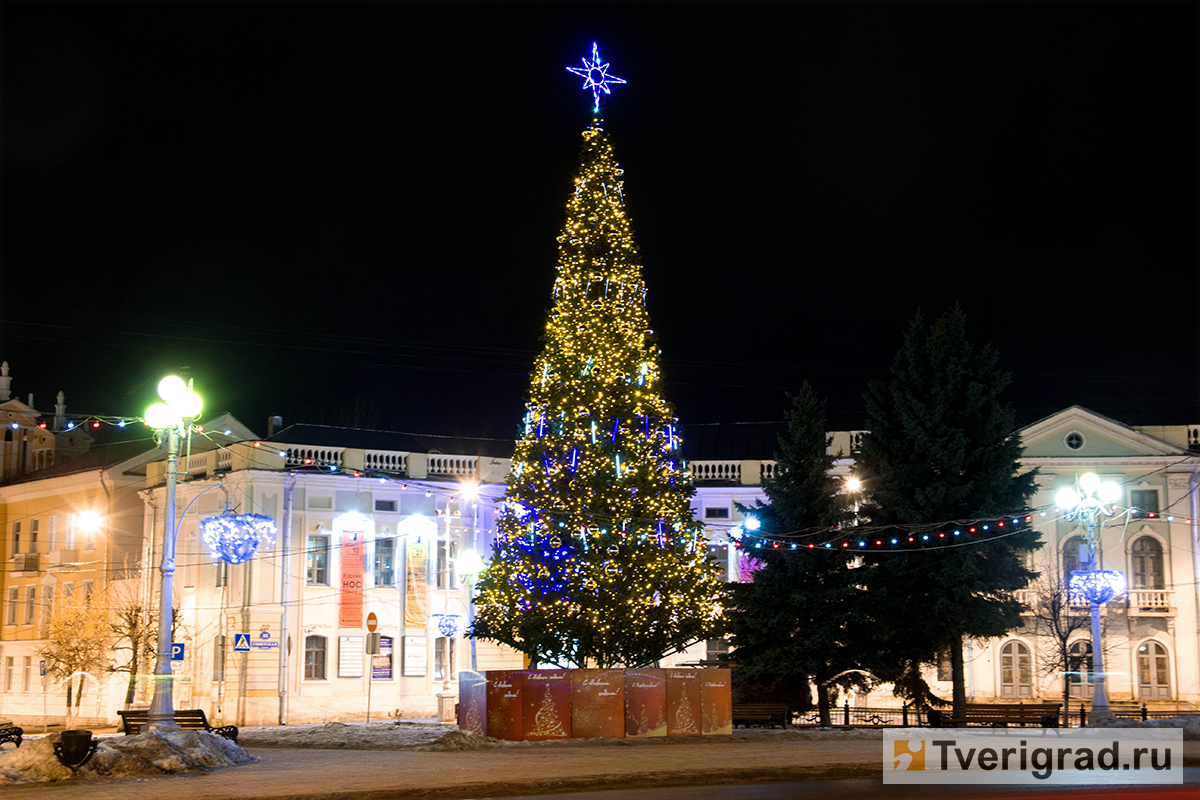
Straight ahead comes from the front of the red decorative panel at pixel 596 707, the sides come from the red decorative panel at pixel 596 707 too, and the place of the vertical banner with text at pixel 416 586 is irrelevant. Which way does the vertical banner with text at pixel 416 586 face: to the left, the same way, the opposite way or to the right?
the same way

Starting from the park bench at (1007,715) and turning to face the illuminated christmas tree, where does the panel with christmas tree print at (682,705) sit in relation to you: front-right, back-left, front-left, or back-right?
front-left

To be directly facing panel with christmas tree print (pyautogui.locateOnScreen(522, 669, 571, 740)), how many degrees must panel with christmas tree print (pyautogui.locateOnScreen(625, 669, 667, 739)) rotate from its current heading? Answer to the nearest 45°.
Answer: approximately 90° to its right

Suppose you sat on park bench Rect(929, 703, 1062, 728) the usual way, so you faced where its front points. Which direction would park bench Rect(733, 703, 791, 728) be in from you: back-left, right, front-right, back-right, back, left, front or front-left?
front-right

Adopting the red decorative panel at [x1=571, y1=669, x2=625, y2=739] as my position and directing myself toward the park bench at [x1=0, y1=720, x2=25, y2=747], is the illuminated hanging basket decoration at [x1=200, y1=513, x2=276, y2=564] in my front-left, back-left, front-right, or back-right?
front-right

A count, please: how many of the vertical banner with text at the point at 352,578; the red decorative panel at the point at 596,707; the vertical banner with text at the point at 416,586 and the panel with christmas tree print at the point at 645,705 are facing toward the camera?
4

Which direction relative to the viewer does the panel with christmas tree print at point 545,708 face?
toward the camera

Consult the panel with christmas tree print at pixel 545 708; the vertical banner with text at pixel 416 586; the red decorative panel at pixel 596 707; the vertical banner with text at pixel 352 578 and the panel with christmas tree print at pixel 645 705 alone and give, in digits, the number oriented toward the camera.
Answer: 5

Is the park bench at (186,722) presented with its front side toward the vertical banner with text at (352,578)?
no

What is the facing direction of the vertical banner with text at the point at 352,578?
toward the camera

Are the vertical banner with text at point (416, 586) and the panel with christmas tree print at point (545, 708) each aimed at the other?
no

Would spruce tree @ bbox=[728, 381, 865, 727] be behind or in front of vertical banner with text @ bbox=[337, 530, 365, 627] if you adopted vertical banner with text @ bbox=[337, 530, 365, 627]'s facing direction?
in front

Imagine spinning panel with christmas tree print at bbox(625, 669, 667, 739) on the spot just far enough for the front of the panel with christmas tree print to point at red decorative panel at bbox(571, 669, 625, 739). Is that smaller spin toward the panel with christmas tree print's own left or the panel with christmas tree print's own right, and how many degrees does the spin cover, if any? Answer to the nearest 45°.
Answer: approximately 90° to the panel with christmas tree print's own right

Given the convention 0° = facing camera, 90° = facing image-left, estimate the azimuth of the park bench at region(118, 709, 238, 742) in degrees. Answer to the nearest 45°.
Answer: approximately 315°

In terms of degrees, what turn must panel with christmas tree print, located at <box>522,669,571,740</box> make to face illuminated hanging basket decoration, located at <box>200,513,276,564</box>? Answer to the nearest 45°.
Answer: approximately 135° to its right

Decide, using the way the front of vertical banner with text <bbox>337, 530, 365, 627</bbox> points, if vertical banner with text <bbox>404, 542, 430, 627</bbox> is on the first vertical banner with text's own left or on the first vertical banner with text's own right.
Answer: on the first vertical banner with text's own left

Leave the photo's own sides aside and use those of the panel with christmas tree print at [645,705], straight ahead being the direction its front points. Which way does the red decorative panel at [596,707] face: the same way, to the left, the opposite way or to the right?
the same way

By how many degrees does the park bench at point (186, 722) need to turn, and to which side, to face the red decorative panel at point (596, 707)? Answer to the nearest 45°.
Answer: approximately 45° to its left

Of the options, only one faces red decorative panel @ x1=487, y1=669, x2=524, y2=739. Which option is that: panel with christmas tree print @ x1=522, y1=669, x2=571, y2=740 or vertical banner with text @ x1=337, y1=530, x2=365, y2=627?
the vertical banner with text

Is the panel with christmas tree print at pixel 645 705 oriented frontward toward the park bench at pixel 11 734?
no

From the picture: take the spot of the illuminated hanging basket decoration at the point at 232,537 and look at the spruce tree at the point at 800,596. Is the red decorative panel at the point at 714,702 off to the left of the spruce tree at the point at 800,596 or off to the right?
right
